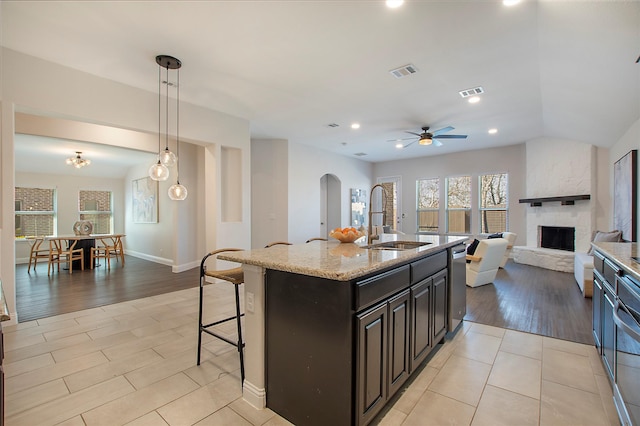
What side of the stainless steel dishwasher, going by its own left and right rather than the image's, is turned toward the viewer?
right

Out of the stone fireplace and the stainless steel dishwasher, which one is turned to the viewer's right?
the stainless steel dishwasher

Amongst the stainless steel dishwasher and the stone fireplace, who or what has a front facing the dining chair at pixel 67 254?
the stone fireplace

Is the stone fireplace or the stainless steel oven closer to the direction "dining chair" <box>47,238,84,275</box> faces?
the stone fireplace

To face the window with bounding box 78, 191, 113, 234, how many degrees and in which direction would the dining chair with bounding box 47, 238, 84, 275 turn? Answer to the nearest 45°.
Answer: approximately 45° to its left

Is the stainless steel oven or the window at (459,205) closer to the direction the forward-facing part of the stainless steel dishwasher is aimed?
the stainless steel oven

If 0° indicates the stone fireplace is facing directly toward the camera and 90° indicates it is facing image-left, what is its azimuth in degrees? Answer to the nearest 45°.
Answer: approximately 45°

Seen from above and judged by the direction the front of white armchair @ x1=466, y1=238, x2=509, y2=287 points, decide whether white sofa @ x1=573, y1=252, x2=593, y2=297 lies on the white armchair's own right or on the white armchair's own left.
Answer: on the white armchair's own right
